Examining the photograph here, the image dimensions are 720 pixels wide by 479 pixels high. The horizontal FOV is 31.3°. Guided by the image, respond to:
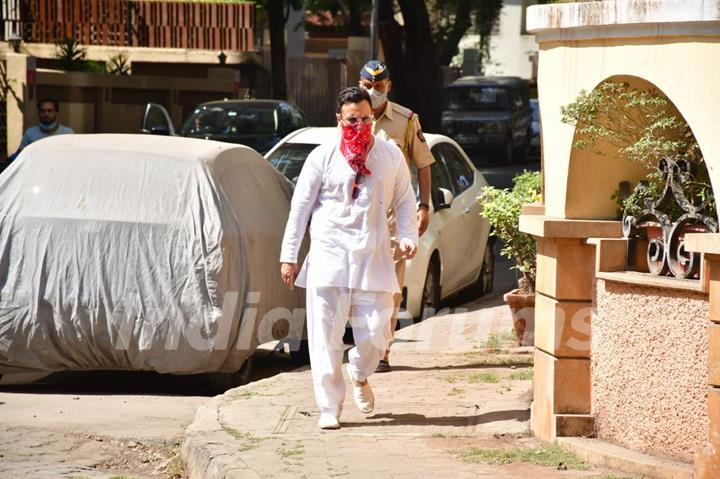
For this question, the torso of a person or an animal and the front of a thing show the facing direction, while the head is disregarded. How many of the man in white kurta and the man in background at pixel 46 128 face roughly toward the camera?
2

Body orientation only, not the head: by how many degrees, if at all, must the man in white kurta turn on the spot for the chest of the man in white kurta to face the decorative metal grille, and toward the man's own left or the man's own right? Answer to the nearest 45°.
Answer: approximately 45° to the man's own left

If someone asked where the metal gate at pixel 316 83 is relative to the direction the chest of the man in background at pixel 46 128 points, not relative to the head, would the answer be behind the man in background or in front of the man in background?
behind

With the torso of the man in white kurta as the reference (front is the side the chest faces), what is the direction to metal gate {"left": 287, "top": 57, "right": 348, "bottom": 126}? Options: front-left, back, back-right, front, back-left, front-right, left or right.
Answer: back

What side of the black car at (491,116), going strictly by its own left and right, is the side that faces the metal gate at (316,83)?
right

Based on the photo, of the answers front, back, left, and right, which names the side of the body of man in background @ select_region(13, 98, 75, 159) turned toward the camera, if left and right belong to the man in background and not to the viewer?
front

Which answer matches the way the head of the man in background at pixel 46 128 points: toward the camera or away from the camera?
toward the camera

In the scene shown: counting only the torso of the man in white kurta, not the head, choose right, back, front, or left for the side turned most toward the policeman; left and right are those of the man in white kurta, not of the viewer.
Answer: back

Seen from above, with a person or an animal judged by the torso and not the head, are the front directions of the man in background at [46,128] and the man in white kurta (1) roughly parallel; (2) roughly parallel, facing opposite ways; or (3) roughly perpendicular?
roughly parallel

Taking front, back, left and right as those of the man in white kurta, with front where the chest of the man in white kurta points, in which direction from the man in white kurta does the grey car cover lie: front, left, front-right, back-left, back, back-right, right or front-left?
back-right

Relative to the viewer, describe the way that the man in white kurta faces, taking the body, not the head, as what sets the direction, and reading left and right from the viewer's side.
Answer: facing the viewer

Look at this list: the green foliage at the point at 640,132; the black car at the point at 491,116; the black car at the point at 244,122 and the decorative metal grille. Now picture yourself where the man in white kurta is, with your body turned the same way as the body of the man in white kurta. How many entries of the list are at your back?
2

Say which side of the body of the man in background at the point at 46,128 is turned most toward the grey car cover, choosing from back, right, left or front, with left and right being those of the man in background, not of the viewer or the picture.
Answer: front

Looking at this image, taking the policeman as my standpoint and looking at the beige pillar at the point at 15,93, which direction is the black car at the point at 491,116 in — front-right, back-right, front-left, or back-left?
front-right
